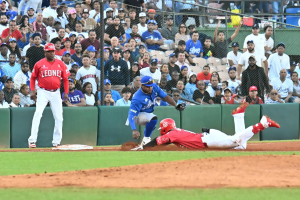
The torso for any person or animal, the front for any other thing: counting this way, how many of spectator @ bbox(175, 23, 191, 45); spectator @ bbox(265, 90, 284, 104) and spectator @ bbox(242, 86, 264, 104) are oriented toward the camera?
3

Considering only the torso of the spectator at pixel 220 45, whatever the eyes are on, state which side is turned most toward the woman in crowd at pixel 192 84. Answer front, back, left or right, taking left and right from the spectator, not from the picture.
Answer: front

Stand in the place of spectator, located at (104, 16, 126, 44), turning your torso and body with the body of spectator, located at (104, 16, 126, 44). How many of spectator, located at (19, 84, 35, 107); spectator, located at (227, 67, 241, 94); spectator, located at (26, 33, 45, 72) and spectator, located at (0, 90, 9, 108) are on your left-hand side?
1

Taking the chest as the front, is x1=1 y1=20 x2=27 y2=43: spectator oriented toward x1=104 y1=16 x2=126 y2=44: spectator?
no

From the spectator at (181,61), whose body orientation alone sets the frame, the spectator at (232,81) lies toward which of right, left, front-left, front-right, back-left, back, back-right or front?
left

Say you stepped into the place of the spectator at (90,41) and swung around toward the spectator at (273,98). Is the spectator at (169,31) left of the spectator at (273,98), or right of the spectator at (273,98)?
left

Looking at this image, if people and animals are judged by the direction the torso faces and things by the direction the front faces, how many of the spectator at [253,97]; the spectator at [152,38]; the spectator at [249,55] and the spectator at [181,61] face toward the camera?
4

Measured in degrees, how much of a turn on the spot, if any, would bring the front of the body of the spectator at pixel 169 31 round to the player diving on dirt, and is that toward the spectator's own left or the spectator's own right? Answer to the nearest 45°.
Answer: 0° — they already face them

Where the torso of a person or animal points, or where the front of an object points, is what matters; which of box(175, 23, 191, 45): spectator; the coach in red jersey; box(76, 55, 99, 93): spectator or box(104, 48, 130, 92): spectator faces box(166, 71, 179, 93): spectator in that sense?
box(175, 23, 191, 45): spectator

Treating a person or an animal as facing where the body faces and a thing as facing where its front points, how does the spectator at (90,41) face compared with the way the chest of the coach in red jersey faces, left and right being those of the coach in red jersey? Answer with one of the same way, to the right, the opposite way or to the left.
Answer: the same way

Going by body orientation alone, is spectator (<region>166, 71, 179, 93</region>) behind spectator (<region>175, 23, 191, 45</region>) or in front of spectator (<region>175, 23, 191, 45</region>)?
in front

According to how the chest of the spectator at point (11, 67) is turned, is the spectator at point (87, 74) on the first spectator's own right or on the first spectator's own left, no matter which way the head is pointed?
on the first spectator's own left

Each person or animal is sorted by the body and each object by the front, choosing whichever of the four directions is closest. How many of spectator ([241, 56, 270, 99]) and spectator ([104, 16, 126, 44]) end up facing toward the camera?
2

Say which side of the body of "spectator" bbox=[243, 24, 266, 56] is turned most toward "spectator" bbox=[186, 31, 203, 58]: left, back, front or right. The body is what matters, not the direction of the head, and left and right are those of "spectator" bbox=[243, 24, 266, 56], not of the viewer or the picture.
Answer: right

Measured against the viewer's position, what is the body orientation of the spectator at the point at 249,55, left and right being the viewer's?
facing the viewer

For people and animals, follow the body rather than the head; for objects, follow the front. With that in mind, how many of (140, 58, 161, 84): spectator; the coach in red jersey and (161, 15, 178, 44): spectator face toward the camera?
3

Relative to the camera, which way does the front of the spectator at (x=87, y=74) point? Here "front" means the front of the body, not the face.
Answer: toward the camera

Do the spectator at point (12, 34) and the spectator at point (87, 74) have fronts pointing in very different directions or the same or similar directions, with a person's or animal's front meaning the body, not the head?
same or similar directions

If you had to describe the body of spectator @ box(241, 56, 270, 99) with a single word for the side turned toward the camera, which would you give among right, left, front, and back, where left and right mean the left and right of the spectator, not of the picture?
front

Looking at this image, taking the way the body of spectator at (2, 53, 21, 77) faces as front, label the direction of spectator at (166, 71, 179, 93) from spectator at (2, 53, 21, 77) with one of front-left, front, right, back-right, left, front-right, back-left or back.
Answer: left
